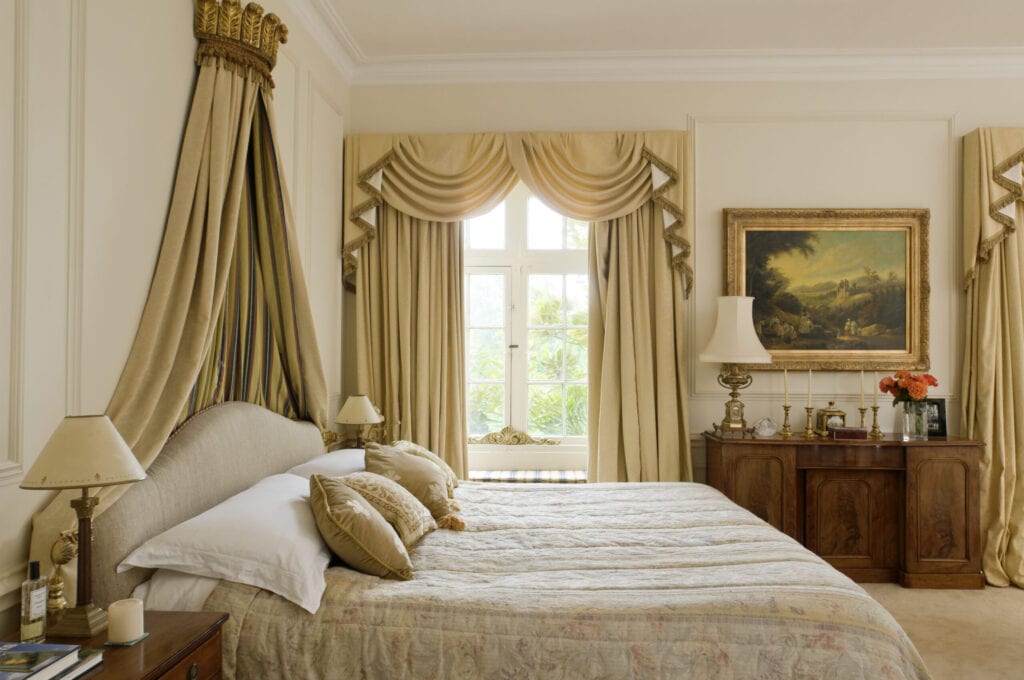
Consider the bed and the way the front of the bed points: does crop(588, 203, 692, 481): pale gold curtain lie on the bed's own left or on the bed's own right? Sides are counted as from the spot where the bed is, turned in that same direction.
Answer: on the bed's own left

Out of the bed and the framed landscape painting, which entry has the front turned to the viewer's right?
the bed

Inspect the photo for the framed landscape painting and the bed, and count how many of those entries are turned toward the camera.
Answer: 1

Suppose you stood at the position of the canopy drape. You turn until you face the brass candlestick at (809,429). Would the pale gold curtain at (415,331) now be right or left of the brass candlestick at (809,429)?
left

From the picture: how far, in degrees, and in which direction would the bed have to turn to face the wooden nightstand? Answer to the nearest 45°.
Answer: approximately 180°

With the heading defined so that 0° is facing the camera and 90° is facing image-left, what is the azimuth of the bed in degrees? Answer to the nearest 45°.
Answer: approximately 270°

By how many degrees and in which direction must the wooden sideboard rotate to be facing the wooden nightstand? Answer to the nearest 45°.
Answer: approximately 45° to its right

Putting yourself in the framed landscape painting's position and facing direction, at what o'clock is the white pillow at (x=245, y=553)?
The white pillow is roughly at 1 o'clock from the framed landscape painting.

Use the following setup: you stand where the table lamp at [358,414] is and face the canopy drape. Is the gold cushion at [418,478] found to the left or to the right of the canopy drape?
left

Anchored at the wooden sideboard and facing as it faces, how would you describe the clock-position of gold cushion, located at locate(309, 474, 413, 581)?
The gold cushion is roughly at 1 o'clock from the wooden sideboard.

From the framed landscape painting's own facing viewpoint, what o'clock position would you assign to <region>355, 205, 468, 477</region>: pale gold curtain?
The pale gold curtain is roughly at 2 o'clock from the framed landscape painting.

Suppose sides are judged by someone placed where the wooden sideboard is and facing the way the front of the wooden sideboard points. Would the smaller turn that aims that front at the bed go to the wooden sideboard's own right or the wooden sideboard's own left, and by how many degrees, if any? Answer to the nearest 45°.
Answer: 0° — it already faces it
